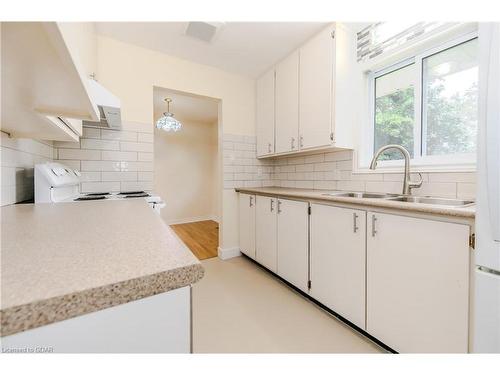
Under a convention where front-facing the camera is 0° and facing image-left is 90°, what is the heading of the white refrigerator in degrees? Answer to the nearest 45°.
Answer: approximately 45°

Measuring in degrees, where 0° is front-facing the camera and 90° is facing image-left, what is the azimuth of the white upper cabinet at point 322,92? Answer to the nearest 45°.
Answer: approximately 45°

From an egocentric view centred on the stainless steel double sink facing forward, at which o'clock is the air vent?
The air vent is roughly at 1 o'clock from the stainless steel double sink.

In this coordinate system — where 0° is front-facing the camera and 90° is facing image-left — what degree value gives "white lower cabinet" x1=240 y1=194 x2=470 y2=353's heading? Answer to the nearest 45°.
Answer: approximately 45°
